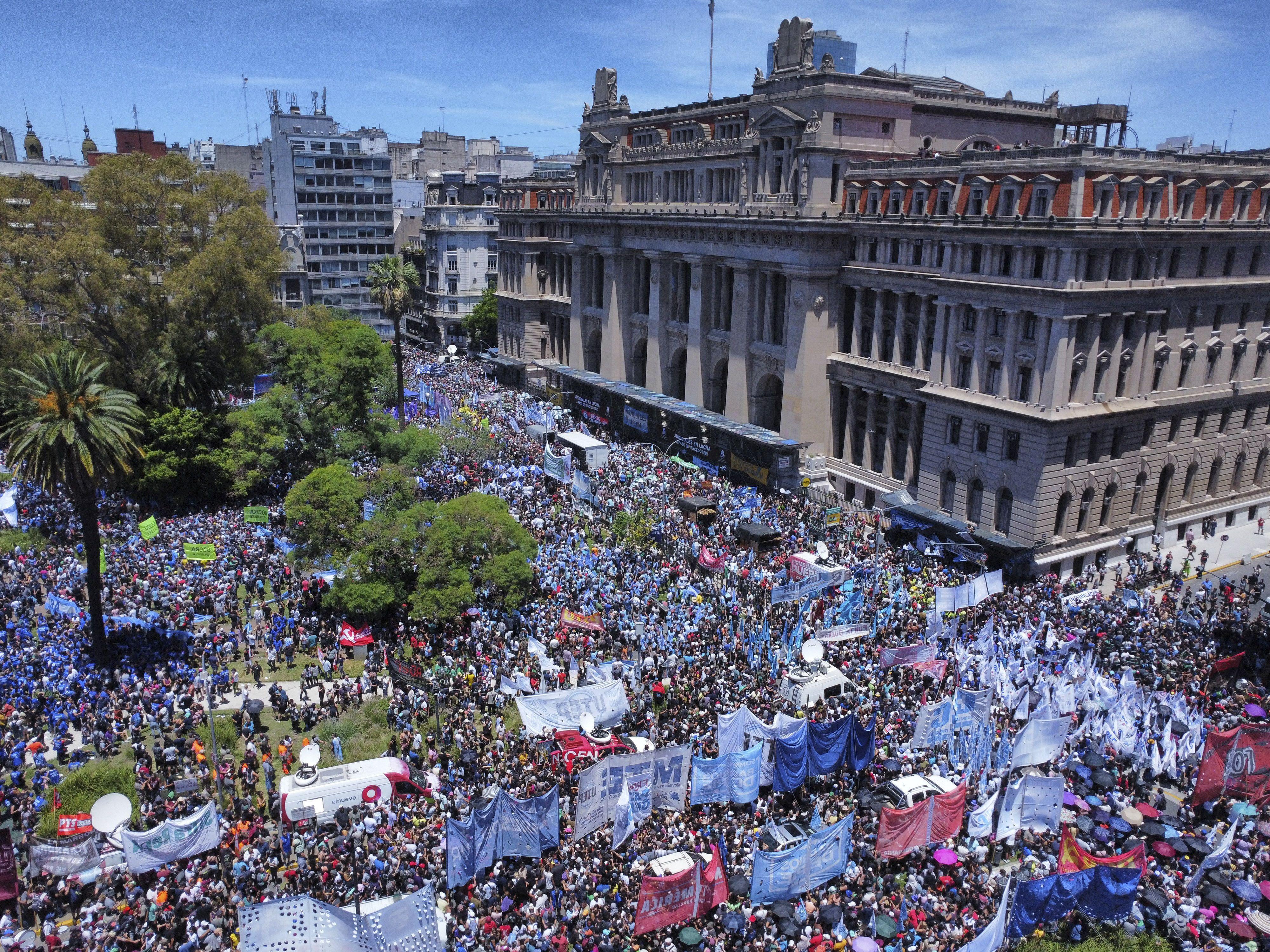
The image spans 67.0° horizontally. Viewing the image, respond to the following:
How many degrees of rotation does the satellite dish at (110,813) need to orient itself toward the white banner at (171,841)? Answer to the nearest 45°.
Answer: approximately 45° to its left

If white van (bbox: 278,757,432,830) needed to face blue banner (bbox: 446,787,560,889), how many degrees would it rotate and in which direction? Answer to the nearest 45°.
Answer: approximately 45° to its right

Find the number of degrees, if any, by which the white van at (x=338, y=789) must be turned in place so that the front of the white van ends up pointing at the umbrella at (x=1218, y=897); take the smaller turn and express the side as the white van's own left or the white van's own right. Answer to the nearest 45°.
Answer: approximately 45° to the white van's own right

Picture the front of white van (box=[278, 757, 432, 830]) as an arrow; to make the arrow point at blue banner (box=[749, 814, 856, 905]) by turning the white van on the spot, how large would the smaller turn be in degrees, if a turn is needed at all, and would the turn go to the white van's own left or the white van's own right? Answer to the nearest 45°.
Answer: approximately 45° to the white van's own right

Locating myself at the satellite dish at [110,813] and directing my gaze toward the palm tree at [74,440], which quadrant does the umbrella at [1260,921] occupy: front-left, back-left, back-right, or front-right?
back-right

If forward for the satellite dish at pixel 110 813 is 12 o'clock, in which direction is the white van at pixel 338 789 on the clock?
The white van is roughly at 9 o'clock from the satellite dish.

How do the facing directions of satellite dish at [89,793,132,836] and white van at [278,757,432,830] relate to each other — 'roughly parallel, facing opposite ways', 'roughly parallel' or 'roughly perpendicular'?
roughly perpendicular

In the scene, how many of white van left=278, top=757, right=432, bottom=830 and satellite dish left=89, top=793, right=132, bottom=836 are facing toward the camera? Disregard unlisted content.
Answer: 1

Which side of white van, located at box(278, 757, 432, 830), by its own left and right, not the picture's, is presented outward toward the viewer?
right

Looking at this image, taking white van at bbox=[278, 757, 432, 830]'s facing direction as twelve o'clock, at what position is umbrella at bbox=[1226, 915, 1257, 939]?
The umbrella is roughly at 1 o'clock from the white van.

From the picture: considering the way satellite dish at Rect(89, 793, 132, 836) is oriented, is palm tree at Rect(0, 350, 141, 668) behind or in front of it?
behind

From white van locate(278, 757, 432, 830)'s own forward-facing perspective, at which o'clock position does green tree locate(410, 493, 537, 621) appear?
The green tree is roughly at 10 o'clock from the white van.

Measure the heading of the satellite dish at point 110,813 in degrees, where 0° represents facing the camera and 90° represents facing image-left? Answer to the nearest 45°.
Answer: approximately 0°

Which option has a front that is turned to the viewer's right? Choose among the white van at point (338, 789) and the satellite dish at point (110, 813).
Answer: the white van

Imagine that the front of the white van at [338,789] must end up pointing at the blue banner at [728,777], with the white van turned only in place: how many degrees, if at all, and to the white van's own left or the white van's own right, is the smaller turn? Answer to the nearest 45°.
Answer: approximately 45° to the white van's own right

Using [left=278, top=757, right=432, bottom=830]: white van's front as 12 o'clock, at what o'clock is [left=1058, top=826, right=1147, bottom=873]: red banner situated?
The red banner is roughly at 1 o'clock from the white van.

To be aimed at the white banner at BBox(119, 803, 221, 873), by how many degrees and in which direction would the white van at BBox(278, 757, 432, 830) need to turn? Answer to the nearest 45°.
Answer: approximately 135° to its right
